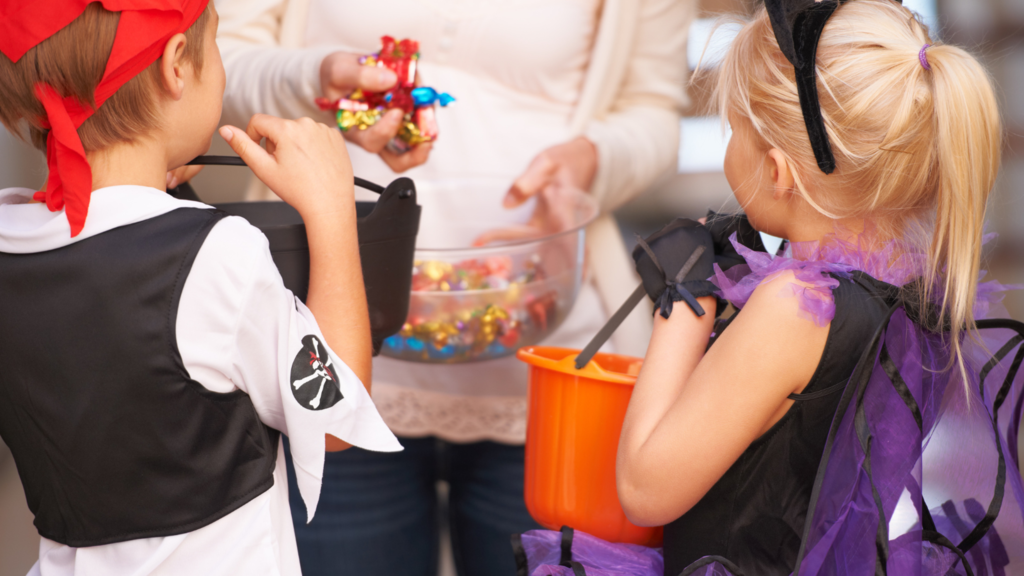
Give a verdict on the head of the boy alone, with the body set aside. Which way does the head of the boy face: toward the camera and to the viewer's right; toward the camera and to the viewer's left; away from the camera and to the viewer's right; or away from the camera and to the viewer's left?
away from the camera and to the viewer's right

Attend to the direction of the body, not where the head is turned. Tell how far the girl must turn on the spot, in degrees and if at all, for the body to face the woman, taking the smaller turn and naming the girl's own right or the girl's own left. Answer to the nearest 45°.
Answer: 0° — they already face them

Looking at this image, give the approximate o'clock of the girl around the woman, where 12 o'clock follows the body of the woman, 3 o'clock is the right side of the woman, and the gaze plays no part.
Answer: The girl is roughly at 11 o'clock from the woman.

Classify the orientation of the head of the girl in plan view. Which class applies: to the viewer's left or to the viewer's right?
to the viewer's left

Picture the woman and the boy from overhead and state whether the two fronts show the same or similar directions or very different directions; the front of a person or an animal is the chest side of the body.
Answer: very different directions

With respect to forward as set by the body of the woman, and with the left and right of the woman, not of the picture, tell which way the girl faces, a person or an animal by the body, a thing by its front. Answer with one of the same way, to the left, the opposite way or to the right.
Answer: the opposite way

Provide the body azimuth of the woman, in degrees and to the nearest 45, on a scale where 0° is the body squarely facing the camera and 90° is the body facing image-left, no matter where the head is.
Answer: approximately 0°

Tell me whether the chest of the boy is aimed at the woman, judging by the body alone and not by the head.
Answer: yes

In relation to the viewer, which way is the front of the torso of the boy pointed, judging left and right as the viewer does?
facing away from the viewer and to the right of the viewer
